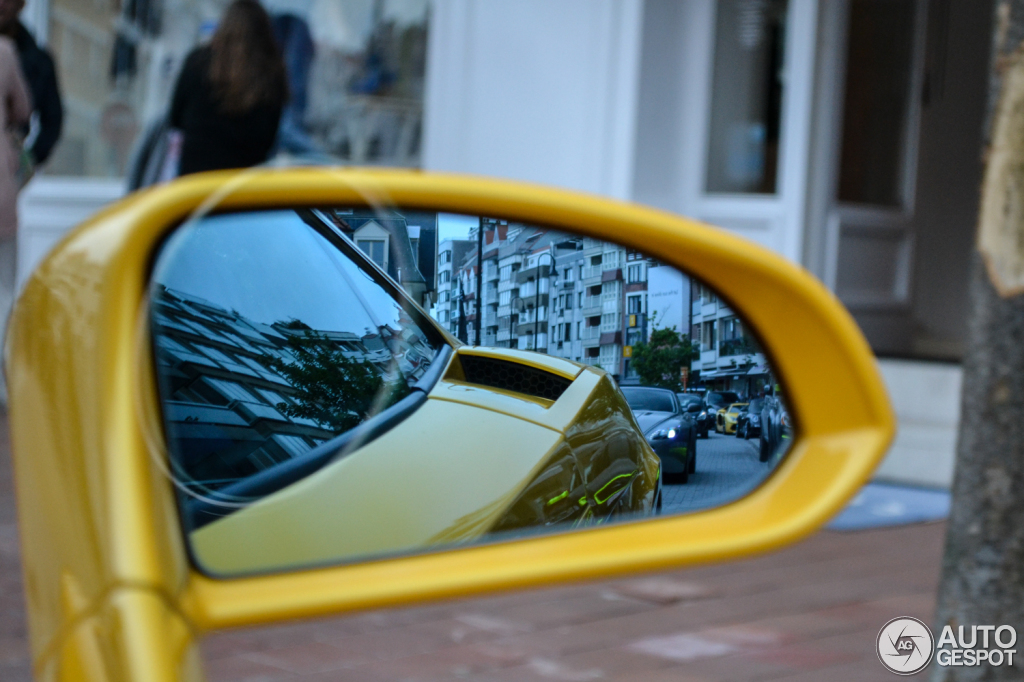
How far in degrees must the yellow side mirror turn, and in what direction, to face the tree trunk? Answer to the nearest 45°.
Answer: approximately 135° to its left

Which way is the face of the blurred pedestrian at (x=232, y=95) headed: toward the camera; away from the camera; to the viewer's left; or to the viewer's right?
away from the camera

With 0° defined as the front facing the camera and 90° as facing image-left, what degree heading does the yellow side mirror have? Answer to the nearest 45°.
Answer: approximately 0°
